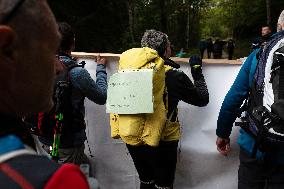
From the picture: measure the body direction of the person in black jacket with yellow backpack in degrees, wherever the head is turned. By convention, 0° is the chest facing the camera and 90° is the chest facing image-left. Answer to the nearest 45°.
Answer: approximately 225°
